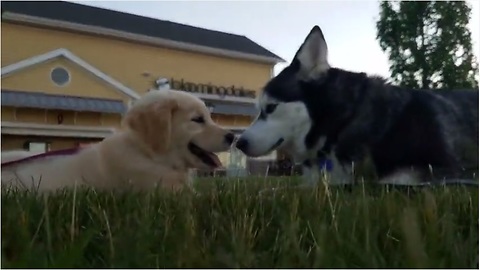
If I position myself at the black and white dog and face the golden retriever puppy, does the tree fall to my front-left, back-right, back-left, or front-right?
back-right

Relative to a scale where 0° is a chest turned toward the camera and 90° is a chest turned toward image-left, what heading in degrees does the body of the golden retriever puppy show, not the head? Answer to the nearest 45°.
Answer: approximately 270°

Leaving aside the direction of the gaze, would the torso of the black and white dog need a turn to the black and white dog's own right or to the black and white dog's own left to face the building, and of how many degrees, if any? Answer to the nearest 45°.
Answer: approximately 45° to the black and white dog's own right

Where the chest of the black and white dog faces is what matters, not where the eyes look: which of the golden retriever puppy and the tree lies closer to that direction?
the golden retriever puppy

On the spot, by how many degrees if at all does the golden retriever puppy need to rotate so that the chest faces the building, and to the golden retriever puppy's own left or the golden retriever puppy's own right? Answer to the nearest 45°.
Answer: approximately 90° to the golden retriever puppy's own left

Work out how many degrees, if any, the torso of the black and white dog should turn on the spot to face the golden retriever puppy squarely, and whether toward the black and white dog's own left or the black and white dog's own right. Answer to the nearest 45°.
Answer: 0° — it already faces it

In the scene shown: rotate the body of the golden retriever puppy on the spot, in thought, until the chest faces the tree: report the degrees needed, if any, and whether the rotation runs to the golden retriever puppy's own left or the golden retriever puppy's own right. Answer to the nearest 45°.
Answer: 0° — it already faces it

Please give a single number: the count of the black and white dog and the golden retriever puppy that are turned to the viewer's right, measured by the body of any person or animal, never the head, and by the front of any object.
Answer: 1

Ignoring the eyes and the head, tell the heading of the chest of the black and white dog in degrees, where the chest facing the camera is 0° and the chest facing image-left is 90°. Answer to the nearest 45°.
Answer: approximately 90°
